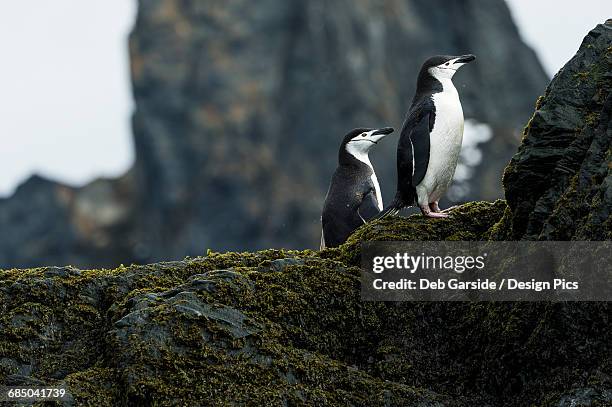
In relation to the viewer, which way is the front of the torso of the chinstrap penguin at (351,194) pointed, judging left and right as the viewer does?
facing away from the viewer and to the right of the viewer

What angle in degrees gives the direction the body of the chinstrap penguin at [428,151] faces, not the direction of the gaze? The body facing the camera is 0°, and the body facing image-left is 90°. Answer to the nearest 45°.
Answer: approximately 270°
